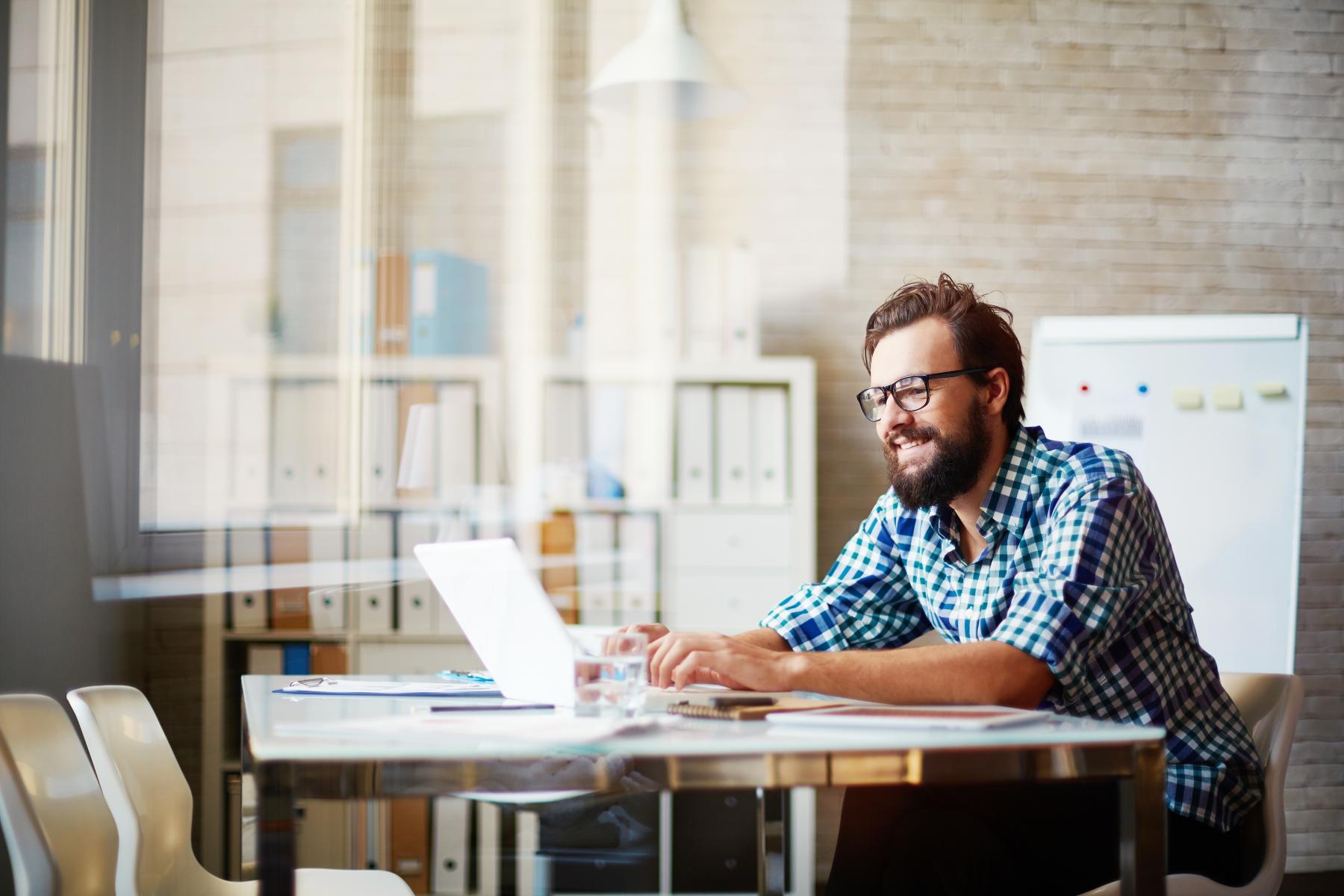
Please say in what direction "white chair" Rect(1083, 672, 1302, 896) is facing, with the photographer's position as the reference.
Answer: facing to the left of the viewer

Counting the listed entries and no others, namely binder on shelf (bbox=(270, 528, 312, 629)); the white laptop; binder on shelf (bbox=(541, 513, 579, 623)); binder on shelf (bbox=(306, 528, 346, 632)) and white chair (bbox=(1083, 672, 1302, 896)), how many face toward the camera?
3

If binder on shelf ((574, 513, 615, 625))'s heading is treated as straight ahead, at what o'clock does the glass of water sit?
The glass of water is roughly at 12 o'clock from the binder on shelf.

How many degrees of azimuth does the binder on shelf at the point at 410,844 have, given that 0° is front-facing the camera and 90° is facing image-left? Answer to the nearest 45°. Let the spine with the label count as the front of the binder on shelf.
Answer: approximately 0°

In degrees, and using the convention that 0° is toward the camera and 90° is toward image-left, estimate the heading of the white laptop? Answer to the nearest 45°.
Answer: approximately 225°
